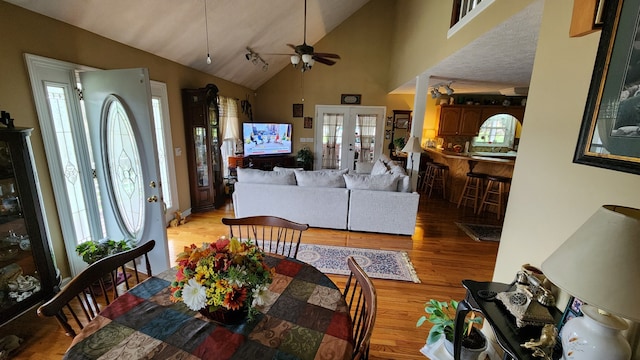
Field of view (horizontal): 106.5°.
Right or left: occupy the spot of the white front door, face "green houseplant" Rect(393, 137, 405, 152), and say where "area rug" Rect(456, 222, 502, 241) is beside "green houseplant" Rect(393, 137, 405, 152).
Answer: right

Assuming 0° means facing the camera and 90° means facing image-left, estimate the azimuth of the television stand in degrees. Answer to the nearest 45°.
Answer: approximately 0°

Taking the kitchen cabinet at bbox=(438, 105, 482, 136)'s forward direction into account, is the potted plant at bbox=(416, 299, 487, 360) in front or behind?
in front

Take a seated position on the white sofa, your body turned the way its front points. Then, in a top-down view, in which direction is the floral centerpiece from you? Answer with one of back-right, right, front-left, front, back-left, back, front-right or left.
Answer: back

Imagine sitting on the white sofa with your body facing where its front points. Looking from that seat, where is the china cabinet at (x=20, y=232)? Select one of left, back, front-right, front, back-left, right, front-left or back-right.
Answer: back-left

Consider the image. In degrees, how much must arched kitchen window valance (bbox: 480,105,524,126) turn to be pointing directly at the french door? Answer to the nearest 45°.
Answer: approximately 45° to its right

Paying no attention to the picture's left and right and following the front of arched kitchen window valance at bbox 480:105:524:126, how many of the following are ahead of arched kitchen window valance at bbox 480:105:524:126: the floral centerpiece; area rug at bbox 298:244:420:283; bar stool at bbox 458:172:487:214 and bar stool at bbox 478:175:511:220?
4

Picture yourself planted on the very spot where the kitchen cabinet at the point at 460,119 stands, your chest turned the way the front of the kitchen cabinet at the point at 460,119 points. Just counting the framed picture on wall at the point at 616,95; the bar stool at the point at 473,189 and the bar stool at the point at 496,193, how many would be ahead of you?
3

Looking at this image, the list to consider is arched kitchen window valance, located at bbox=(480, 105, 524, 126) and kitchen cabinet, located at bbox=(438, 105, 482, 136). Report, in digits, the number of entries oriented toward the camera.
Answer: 2

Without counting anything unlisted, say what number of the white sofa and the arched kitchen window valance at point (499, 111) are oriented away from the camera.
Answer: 1

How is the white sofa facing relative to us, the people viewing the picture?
facing away from the viewer

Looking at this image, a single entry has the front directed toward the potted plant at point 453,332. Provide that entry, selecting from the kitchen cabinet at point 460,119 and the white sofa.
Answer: the kitchen cabinet

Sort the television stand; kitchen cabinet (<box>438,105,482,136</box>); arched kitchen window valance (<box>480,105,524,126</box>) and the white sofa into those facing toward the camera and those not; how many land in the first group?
3

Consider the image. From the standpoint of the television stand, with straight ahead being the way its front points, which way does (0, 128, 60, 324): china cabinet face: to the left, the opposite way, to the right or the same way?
to the left

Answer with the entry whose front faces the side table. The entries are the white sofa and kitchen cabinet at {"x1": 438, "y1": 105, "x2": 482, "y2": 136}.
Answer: the kitchen cabinet

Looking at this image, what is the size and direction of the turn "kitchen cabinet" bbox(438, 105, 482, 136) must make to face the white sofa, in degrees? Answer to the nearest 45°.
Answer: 0° — it already faces it

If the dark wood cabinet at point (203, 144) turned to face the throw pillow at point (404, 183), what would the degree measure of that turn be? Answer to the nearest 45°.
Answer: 0° — it already faces it

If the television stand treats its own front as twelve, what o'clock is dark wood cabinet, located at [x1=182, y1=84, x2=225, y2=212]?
The dark wood cabinet is roughly at 1 o'clock from the television stand.

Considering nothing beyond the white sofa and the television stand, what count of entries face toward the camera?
1

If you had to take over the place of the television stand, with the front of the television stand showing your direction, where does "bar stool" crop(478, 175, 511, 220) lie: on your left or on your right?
on your left
